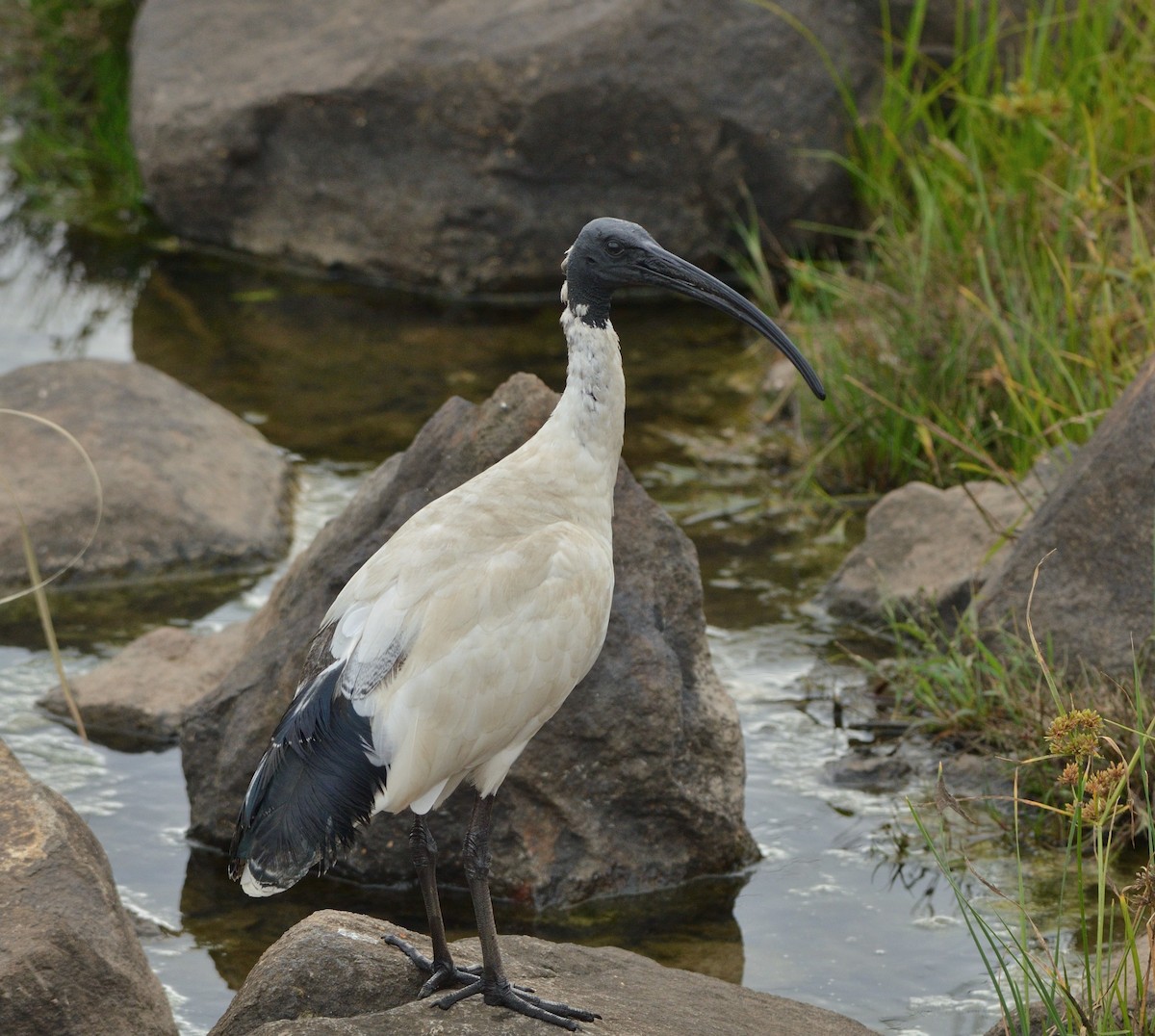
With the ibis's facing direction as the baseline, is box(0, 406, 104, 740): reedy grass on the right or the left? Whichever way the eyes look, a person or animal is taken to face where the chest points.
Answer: on its left

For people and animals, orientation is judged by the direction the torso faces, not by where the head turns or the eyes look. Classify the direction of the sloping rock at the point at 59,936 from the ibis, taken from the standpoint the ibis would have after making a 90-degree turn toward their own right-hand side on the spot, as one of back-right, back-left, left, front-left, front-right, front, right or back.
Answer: right

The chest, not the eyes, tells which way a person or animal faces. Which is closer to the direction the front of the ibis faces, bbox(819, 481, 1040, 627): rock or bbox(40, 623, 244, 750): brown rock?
the rock

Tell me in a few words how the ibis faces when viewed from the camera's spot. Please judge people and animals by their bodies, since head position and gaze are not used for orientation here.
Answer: facing to the right of the viewer

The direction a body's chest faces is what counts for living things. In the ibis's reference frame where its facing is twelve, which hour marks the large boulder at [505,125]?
The large boulder is roughly at 9 o'clock from the ibis.

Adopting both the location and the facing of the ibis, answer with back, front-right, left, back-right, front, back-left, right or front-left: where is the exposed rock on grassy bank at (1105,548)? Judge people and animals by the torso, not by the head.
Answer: front-left

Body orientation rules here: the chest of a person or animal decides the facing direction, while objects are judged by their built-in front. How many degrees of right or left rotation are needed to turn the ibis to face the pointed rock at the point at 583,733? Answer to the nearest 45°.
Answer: approximately 90° to its left

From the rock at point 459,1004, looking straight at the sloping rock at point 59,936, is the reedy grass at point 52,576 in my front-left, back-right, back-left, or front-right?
front-right

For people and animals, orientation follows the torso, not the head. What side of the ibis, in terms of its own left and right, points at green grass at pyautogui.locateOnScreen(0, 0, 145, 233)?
left
